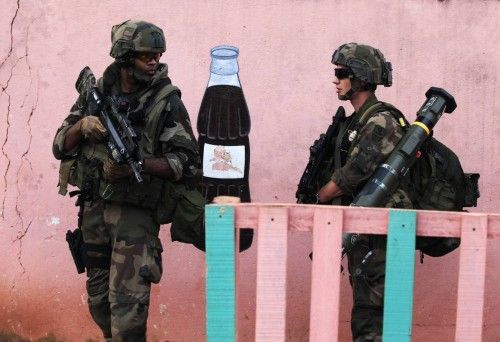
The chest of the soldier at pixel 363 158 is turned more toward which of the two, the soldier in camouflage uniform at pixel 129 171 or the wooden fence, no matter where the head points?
the soldier in camouflage uniform

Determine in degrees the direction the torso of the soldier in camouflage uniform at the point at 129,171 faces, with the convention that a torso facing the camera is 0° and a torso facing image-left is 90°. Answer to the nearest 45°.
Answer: approximately 45°

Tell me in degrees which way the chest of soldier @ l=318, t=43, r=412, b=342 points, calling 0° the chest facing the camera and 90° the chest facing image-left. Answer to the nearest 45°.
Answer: approximately 90°

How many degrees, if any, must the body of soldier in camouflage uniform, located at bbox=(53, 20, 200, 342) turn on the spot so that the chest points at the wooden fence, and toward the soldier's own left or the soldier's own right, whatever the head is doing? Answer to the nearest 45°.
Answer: approximately 90° to the soldier's own left

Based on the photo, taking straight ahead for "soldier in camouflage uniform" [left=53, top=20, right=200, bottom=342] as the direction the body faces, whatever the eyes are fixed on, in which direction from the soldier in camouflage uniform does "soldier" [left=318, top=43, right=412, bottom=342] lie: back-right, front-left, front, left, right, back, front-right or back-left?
back-left

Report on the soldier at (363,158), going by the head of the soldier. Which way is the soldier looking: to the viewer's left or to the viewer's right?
to the viewer's left
